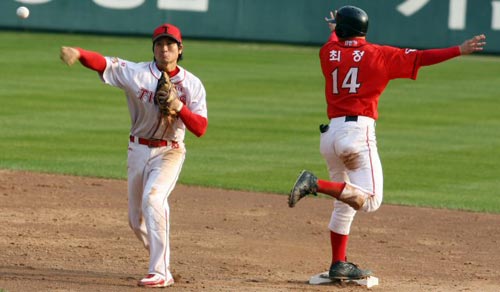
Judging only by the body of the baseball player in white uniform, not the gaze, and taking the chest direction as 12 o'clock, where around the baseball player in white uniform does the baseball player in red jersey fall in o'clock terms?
The baseball player in red jersey is roughly at 9 o'clock from the baseball player in white uniform.

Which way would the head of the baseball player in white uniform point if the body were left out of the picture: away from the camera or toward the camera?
toward the camera

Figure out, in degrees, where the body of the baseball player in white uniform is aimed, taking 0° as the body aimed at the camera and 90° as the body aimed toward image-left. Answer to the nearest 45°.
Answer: approximately 0°

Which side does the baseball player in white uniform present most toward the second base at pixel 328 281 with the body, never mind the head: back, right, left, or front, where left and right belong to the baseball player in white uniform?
left
